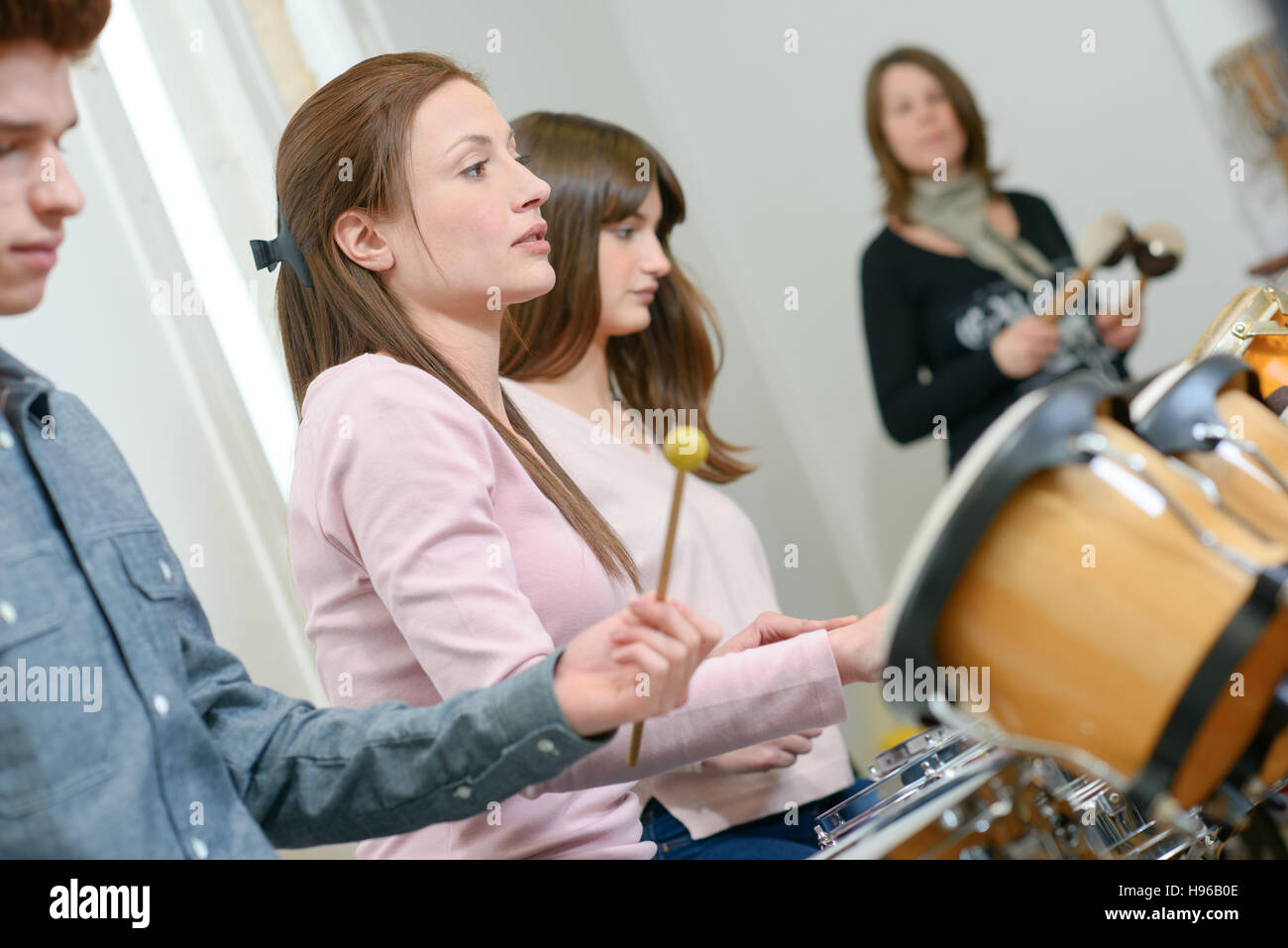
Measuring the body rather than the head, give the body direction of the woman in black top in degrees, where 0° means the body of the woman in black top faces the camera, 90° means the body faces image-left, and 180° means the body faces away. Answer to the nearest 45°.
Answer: approximately 315°

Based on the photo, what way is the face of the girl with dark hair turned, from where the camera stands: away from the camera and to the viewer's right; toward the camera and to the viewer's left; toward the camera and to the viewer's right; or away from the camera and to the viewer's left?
toward the camera and to the viewer's right

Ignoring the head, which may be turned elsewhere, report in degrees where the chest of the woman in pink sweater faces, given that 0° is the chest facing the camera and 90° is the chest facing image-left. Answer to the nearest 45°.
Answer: approximately 270°

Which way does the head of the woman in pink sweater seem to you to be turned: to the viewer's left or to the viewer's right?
to the viewer's right
